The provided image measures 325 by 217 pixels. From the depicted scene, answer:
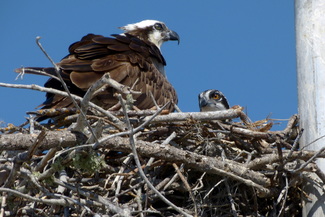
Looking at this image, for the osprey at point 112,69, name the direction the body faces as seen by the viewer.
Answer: to the viewer's right

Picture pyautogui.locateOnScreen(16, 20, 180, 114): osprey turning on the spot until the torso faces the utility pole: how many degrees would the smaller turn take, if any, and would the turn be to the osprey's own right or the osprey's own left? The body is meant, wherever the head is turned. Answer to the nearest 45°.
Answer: approximately 45° to the osprey's own right
